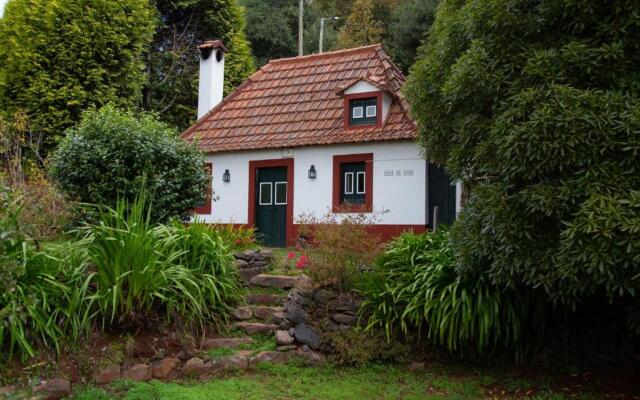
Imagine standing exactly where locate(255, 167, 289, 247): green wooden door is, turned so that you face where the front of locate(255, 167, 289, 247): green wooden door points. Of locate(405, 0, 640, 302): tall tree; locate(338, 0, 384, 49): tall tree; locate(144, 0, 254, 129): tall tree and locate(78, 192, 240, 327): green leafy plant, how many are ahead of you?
2

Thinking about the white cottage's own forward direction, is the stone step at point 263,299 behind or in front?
in front

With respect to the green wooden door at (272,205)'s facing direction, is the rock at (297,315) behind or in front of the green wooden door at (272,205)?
in front

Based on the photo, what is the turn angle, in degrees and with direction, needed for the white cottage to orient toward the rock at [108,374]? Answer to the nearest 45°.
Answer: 0° — it already faces it

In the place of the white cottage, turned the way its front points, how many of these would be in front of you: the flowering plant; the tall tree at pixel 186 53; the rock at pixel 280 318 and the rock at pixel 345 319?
3

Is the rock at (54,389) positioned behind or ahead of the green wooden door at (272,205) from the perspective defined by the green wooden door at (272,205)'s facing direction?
ahead

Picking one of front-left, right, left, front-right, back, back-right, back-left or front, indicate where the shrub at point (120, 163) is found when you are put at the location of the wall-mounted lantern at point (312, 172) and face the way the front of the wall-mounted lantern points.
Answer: front-right

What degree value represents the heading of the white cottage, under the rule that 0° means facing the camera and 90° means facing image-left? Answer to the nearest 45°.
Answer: approximately 0°

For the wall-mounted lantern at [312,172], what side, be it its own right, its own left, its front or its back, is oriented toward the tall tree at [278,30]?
back

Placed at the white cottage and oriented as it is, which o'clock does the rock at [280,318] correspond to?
The rock is roughly at 12 o'clock from the white cottage.

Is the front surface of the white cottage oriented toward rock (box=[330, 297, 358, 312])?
yes

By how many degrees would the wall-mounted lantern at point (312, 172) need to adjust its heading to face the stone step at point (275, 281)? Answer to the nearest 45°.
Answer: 0° — it already faces it

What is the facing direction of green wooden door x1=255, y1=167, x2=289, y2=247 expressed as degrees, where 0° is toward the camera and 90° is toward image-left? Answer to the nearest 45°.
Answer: approximately 0°
